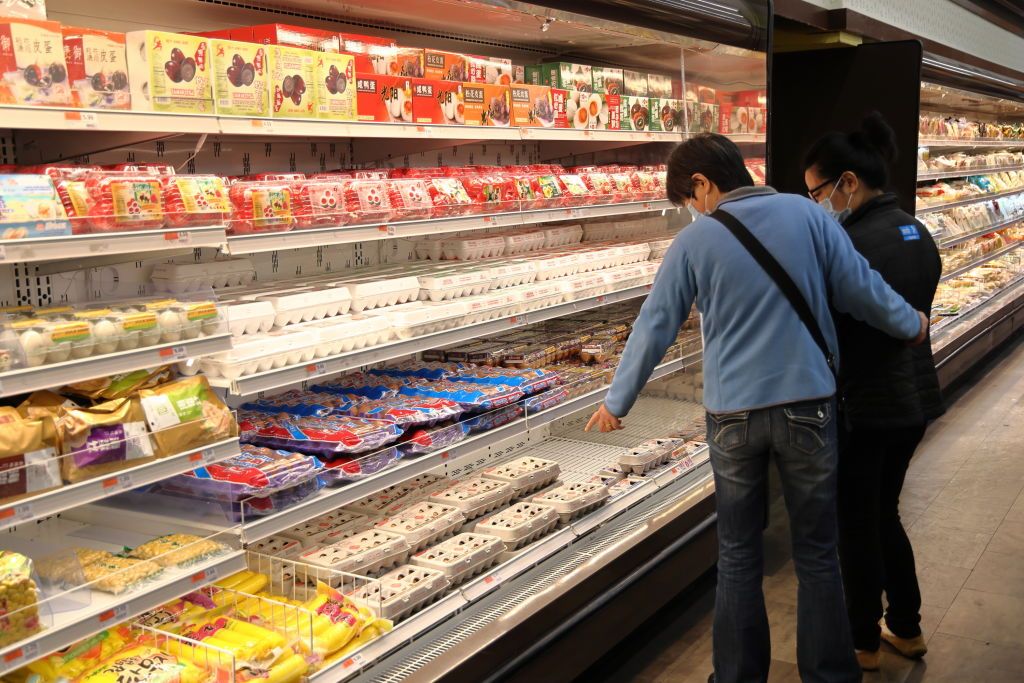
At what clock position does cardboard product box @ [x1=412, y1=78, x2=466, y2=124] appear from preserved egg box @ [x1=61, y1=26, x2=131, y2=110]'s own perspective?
The cardboard product box is roughly at 8 o'clock from the preserved egg box.

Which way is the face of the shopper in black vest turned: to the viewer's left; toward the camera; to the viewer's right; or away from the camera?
to the viewer's left

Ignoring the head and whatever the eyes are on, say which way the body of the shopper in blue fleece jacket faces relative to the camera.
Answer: away from the camera

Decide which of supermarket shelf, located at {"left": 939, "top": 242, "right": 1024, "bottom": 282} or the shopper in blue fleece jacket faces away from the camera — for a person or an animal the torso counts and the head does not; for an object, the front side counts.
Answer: the shopper in blue fleece jacket

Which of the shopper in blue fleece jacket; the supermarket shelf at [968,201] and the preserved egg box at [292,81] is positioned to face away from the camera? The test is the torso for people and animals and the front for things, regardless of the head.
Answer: the shopper in blue fleece jacket

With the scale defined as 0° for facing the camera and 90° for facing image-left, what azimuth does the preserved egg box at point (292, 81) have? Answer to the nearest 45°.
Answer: approximately 0°
